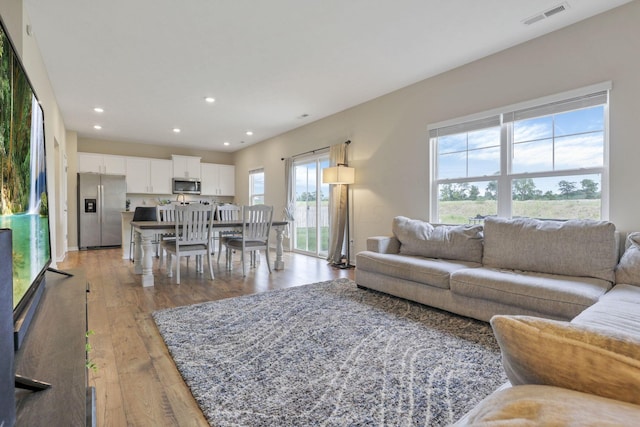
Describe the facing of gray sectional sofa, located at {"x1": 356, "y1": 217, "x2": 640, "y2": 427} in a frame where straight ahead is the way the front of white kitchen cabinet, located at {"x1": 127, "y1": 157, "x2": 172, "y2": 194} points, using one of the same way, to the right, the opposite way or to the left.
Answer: to the right

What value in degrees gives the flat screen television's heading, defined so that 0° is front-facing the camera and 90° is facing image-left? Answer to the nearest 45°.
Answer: approximately 270°

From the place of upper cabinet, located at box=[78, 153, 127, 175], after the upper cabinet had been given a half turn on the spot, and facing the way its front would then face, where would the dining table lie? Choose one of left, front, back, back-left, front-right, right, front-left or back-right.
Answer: back

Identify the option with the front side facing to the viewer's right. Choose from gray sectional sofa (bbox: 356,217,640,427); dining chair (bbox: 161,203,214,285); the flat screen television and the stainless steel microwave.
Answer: the flat screen television

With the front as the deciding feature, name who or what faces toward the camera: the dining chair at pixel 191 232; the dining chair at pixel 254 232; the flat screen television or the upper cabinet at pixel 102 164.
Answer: the upper cabinet

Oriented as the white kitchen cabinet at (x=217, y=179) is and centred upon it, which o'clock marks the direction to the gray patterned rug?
The gray patterned rug is roughly at 12 o'clock from the white kitchen cabinet.

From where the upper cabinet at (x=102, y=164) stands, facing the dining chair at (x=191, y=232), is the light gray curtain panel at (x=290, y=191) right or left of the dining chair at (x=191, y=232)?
left

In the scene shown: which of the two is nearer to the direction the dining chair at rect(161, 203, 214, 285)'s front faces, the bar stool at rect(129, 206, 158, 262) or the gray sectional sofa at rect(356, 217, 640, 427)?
the bar stool

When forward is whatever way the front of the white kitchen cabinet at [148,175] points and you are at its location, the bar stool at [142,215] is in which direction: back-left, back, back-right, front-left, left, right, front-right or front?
front

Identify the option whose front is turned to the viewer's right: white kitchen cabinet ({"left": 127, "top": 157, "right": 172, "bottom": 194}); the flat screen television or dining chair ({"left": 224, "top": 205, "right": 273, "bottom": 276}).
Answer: the flat screen television

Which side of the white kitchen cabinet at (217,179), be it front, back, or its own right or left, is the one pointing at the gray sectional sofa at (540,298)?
front

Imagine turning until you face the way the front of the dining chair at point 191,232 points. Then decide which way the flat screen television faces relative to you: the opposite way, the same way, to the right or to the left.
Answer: to the right

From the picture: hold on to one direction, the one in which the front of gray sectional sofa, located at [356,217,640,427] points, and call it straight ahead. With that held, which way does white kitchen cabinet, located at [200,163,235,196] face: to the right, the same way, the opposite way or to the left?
to the left

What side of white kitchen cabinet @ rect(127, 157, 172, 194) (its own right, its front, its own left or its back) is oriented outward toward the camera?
front

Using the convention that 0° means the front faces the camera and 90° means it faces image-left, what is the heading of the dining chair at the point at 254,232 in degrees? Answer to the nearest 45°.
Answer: approximately 135°

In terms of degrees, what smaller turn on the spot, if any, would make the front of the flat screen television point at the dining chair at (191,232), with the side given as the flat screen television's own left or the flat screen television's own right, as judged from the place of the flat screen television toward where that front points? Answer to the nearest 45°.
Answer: approximately 45° to the flat screen television's own left

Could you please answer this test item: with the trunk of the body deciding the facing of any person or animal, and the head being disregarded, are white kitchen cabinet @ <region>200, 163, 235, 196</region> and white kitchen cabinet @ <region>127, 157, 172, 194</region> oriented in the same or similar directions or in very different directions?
same or similar directions

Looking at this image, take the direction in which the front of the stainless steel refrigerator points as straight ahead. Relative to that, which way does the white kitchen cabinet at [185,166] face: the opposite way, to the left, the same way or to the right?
the same way

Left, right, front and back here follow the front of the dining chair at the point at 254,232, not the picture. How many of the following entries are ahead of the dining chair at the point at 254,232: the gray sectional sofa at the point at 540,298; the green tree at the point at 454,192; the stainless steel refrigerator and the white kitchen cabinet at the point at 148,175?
2

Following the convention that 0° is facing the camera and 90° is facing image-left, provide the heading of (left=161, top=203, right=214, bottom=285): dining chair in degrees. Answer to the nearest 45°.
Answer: approximately 135°

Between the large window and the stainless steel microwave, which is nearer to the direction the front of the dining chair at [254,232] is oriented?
the stainless steel microwave

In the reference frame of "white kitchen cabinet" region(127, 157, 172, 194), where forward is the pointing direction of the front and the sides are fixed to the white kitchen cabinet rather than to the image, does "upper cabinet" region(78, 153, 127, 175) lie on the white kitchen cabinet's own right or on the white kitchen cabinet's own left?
on the white kitchen cabinet's own right

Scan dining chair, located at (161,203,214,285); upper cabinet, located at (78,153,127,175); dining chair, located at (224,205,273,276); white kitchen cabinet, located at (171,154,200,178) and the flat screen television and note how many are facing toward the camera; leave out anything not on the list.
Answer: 2

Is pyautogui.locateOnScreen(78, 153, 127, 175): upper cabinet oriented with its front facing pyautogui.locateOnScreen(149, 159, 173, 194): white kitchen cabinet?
no
